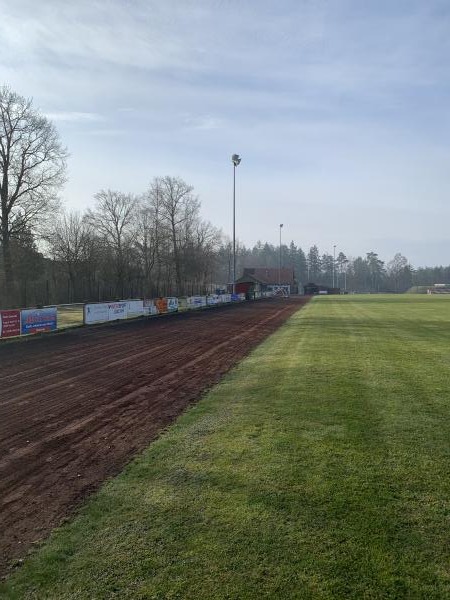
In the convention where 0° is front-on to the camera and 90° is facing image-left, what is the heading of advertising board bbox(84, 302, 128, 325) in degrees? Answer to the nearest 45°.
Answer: approximately 315°

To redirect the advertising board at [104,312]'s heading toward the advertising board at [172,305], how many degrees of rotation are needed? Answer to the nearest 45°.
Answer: approximately 90° to its left

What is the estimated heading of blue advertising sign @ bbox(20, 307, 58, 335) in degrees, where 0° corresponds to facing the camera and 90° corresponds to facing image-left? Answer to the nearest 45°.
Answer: approximately 315°

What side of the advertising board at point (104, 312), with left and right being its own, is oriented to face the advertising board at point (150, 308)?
left

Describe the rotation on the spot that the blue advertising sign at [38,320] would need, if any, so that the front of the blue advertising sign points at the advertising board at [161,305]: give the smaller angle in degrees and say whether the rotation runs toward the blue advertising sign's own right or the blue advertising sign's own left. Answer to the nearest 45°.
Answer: approximately 90° to the blue advertising sign's own left

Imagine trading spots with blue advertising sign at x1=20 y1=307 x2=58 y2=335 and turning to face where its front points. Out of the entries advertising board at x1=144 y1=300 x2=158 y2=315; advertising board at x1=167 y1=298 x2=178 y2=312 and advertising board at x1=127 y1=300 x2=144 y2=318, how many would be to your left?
3

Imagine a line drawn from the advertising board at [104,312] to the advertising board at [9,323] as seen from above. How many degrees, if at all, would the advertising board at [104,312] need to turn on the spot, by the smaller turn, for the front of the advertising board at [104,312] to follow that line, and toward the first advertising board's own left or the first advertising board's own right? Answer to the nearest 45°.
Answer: approximately 90° to the first advertising board's own right

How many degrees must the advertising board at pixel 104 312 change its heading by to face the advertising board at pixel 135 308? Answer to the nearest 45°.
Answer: approximately 90° to its left

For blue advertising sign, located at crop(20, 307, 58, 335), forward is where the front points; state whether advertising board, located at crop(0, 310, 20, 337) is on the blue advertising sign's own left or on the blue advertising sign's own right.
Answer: on the blue advertising sign's own right

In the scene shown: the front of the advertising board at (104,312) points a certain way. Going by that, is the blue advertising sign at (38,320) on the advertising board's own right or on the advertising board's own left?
on the advertising board's own right
